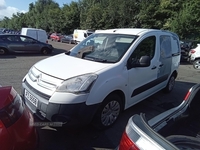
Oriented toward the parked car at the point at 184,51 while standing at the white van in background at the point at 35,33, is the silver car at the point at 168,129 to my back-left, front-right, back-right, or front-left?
front-right

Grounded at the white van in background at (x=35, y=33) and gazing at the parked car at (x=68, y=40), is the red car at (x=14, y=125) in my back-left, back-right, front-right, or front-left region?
back-right

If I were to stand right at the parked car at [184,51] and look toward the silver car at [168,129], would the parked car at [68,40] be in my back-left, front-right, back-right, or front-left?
back-right

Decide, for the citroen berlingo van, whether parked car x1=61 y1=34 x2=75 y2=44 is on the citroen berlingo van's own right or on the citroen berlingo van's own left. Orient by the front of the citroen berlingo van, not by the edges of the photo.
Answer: on the citroen berlingo van's own right

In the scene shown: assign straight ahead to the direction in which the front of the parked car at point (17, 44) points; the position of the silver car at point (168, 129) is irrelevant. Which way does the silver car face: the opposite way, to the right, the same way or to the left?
to the right

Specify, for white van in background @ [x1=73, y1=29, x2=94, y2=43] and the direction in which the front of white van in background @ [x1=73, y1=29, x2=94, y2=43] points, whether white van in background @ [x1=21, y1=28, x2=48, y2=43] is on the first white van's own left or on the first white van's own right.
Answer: on the first white van's own right

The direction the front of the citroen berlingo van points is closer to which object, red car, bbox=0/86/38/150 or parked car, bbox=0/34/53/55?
the red car

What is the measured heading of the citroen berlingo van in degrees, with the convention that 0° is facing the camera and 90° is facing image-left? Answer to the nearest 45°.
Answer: approximately 45°

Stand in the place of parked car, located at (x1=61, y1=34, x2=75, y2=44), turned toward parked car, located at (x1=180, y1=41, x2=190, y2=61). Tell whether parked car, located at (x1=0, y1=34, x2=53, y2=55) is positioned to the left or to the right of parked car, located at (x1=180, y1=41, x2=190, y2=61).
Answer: right

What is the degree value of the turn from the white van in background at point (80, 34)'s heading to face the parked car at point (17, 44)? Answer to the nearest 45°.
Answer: approximately 90° to its right
